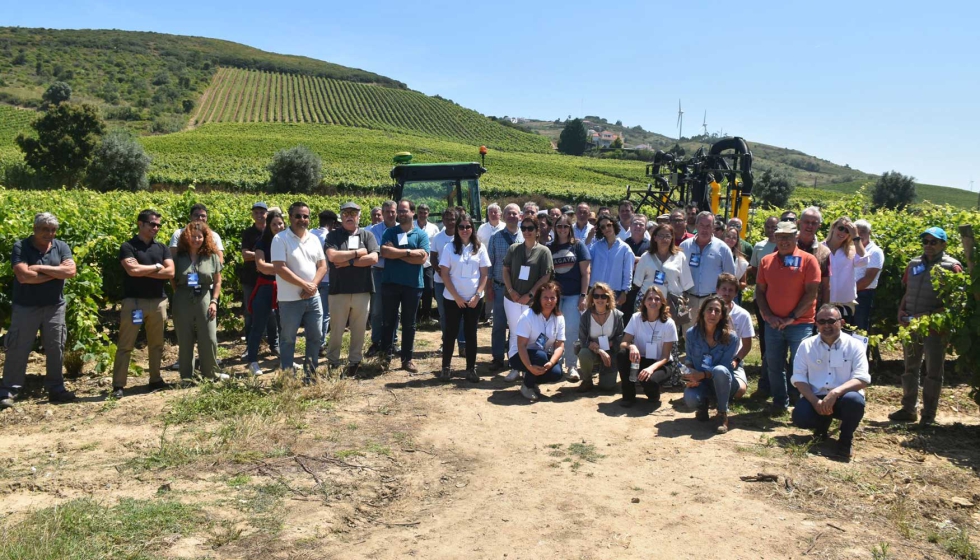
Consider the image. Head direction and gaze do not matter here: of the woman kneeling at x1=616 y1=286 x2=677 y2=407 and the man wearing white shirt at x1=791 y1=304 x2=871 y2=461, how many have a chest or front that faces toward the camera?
2

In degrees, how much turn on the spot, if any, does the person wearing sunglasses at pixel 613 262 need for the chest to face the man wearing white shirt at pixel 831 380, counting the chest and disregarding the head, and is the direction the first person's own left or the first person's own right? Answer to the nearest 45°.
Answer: approximately 45° to the first person's own left

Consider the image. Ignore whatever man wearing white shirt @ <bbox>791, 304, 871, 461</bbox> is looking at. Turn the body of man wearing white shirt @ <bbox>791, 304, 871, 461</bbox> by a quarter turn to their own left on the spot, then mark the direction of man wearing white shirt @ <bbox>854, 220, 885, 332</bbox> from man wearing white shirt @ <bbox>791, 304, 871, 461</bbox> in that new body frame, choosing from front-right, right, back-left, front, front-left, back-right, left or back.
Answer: left

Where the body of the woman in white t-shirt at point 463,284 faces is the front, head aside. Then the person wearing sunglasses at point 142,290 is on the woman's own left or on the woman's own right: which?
on the woman's own right

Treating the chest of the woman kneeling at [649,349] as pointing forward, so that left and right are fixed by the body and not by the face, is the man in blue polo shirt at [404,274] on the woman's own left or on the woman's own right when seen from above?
on the woman's own right

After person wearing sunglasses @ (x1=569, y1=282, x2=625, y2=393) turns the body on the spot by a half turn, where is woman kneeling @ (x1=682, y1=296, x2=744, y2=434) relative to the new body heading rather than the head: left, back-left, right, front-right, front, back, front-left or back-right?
back-right

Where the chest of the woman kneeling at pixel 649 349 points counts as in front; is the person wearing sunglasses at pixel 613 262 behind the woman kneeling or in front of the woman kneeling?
behind

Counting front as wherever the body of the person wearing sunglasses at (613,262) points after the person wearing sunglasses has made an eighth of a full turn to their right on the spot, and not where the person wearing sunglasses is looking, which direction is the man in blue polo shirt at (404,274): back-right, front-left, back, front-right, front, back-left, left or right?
front-right

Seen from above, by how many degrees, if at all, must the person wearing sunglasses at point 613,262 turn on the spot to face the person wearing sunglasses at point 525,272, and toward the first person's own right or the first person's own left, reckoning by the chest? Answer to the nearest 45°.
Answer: approximately 45° to the first person's own right
